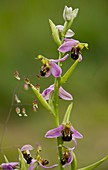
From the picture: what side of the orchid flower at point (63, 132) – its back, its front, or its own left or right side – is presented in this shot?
front

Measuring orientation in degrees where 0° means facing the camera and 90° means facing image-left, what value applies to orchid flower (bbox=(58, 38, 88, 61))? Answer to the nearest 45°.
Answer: approximately 315°

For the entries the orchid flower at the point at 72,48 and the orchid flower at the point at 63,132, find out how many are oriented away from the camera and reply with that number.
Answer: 0
